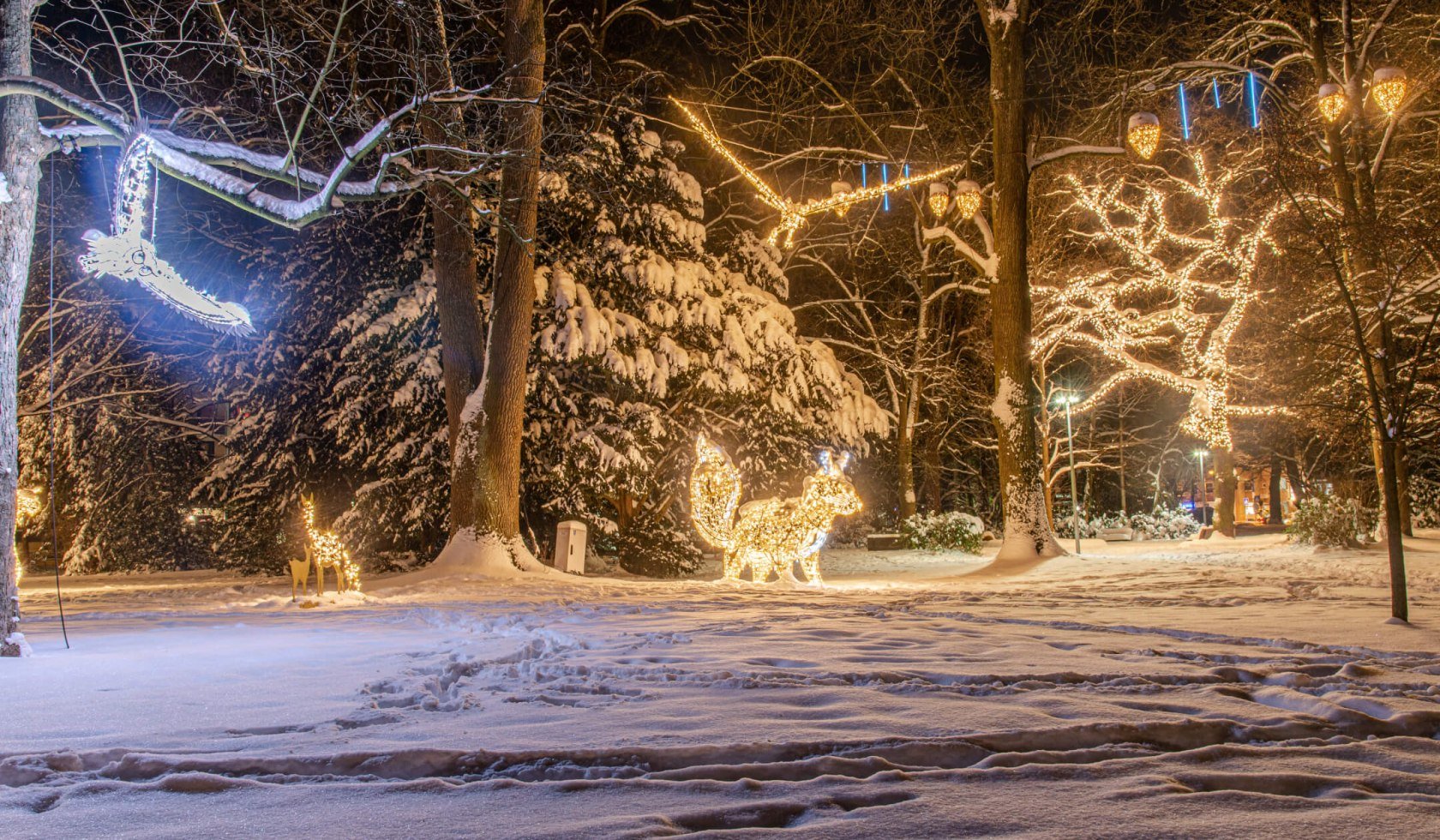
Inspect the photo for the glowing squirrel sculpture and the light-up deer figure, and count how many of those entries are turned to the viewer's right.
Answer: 1

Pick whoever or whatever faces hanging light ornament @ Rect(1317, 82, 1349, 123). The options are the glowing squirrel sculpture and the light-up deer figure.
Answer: the glowing squirrel sculpture

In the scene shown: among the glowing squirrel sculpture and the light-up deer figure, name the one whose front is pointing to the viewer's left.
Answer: the light-up deer figure

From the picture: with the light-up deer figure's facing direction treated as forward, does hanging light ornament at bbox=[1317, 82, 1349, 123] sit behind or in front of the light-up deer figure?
behind

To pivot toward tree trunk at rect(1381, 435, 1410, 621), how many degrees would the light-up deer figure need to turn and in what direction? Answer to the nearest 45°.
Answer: approximately 135° to its left

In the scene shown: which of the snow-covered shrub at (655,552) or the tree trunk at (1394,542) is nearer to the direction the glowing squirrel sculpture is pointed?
the tree trunk

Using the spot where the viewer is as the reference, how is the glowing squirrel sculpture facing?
facing to the right of the viewer

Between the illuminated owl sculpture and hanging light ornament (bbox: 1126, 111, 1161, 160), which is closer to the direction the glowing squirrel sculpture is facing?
the hanging light ornament

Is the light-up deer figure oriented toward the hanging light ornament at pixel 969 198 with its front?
no

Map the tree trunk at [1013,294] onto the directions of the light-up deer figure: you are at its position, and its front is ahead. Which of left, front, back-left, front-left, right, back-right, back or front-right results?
back

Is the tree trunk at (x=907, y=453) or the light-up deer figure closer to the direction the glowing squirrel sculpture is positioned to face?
the tree trunk

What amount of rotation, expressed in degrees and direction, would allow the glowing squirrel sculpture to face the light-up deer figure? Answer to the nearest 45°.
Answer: approximately 180°

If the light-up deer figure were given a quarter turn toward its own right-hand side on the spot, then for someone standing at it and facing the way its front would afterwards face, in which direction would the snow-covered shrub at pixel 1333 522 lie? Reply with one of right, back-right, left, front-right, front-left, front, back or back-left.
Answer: right

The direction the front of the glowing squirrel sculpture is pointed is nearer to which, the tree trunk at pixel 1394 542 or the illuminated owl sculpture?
the tree trunk

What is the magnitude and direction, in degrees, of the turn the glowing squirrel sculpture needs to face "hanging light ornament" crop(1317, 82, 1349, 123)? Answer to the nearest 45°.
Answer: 0° — it already faces it

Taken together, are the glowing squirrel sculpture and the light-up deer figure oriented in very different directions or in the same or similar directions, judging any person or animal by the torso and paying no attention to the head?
very different directions

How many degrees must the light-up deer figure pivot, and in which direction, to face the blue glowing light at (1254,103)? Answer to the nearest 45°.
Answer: approximately 180°

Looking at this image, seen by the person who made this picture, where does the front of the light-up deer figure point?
facing to the left of the viewer

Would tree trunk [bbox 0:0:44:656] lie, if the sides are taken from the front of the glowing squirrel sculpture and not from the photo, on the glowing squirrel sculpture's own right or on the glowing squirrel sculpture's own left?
on the glowing squirrel sculpture's own right
